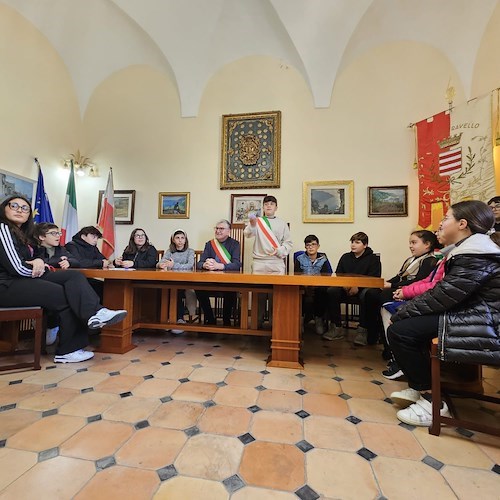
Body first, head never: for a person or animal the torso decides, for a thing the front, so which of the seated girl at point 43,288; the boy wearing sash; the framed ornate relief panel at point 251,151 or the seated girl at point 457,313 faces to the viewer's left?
the seated girl at point 457,313

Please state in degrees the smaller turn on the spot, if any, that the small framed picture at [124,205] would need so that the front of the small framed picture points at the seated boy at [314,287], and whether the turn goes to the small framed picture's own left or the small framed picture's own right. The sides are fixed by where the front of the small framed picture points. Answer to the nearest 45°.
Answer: approximately 45° to the small framed picture's own left

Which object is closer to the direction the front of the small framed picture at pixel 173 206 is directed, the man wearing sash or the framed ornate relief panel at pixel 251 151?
the man wearing sash

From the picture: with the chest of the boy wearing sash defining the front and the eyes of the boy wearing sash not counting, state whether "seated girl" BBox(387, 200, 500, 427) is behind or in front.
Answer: in front

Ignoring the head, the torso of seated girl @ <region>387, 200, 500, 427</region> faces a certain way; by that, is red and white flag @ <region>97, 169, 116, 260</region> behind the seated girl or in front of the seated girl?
in front

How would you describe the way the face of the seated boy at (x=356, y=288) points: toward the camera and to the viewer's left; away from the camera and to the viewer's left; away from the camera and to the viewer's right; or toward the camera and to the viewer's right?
toward the camera and to the viewer's left

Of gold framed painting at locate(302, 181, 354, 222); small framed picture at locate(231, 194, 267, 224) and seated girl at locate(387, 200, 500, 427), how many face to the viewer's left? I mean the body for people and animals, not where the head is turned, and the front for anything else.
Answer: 1

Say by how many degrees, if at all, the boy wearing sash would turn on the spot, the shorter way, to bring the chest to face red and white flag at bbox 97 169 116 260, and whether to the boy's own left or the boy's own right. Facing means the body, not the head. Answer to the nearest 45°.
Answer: approximately 135° to the boy's own right

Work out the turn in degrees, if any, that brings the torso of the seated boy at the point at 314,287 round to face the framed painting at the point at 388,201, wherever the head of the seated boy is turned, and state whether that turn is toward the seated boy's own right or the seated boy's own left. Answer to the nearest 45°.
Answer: approximately 135° to the seated boy's own left

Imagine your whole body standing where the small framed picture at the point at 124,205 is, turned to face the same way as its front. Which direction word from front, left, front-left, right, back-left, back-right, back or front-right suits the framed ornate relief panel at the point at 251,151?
front-left

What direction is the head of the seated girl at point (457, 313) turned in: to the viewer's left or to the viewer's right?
to the viewer's left

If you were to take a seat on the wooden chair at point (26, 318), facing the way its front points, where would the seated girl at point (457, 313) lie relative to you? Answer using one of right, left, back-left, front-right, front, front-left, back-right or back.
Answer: front-right

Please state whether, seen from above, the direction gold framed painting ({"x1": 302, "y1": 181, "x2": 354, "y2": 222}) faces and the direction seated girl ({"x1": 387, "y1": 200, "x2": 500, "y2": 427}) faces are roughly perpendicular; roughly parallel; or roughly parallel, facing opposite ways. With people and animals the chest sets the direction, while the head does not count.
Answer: roughly perpendicular

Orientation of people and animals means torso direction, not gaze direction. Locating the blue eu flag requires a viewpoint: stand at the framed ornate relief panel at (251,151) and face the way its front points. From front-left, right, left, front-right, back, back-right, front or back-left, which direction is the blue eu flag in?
right

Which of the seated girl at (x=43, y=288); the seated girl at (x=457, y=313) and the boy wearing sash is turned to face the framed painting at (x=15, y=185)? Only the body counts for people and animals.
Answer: the seated girl at (x=457, y=313)
